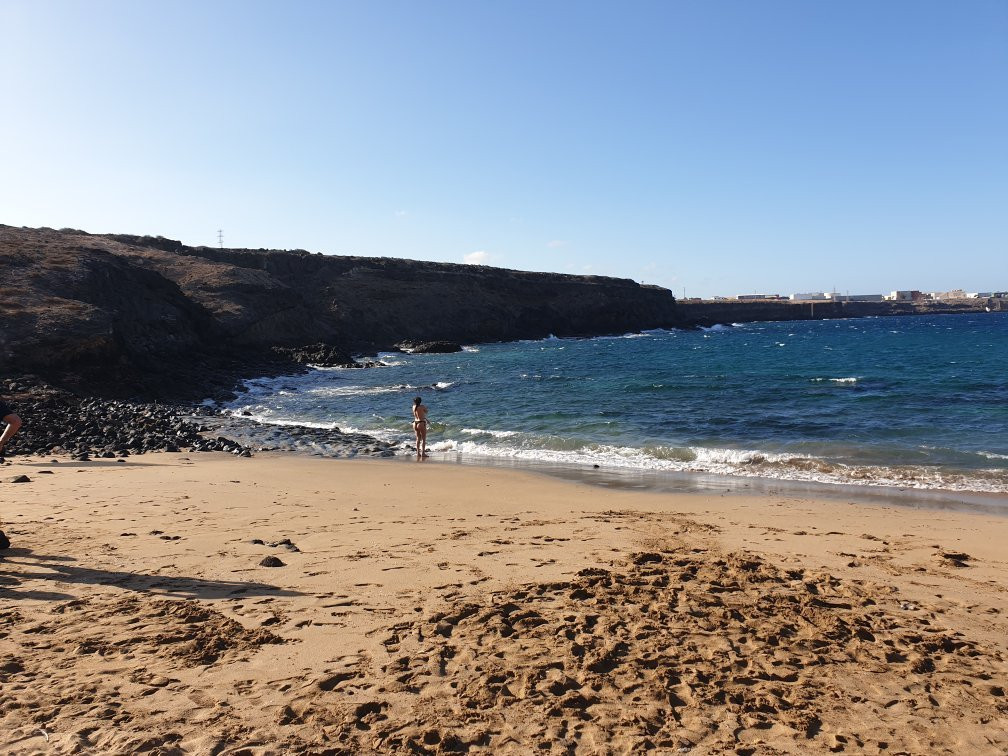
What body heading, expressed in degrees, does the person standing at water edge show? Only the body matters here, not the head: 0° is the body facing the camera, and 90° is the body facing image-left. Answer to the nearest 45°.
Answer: approximately 180°
